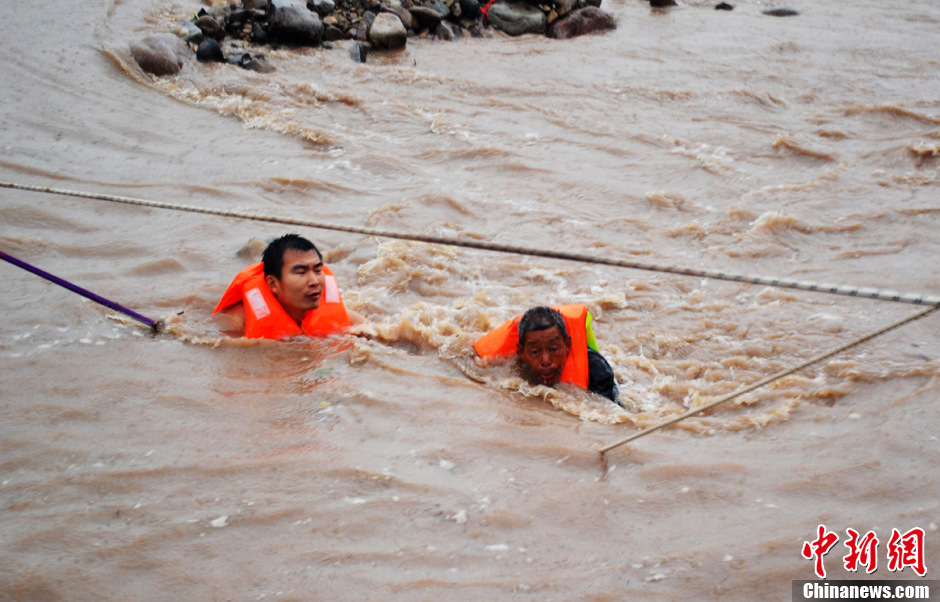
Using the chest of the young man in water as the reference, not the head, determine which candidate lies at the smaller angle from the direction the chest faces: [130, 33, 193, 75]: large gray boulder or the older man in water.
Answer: the older man in water

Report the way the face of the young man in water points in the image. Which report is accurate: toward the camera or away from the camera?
toward the camera

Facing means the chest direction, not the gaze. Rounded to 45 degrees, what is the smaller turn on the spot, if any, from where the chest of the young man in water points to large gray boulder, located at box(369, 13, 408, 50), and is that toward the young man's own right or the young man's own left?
approximately 135° to the young man's own left

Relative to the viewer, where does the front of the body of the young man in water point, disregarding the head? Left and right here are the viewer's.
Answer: facing the viewer and to the right of the viewer

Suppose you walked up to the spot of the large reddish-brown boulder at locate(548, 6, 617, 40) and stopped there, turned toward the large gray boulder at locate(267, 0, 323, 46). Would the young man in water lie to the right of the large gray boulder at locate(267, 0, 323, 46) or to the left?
left

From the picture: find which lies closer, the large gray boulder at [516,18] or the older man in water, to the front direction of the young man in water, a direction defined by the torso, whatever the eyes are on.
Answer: the older man in water

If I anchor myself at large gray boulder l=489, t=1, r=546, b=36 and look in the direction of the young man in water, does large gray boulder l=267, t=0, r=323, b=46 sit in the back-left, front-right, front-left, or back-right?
front-right

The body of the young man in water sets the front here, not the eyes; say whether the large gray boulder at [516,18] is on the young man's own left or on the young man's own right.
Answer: on the young man's own left

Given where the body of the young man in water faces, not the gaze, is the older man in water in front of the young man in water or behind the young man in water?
in front

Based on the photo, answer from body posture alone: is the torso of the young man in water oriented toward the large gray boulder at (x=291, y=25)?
no

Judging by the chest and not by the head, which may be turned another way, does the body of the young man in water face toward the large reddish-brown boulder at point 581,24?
no
